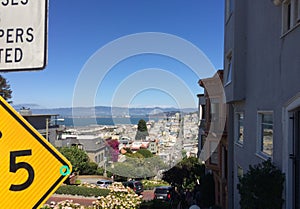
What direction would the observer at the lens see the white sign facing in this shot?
facing the viewer

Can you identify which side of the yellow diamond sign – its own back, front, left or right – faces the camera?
front

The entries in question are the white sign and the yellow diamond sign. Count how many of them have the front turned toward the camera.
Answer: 2

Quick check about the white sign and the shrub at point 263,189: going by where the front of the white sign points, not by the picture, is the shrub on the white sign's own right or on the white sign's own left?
on the white sign's own left

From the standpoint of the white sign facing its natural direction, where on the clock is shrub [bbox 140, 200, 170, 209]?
The shrub is roughly at 7 o'clock from the white sign.

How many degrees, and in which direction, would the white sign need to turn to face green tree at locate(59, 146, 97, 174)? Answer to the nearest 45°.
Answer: approximately 180°

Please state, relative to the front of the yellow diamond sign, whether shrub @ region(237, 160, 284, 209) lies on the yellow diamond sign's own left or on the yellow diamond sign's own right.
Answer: on the yellow diamond sign's own left

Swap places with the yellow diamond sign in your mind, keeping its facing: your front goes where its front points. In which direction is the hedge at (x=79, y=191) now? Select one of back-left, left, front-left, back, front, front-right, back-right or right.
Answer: back
